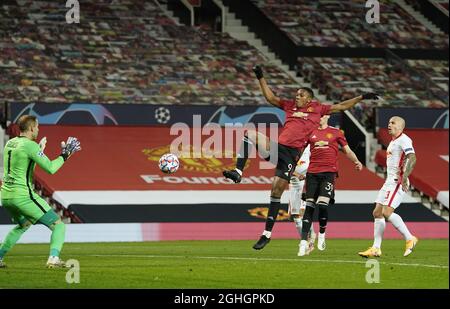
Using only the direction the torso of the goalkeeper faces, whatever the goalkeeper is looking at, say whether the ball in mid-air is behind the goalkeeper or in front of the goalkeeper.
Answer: in front

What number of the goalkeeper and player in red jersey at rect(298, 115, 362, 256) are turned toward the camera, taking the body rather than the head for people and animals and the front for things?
1

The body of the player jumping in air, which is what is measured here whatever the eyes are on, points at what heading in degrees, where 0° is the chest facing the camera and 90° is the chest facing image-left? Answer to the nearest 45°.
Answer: approximately 45°

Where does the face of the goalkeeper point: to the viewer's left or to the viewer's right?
to the viewer's right

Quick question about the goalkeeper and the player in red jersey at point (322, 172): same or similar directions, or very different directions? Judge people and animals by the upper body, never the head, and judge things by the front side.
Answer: very different directions

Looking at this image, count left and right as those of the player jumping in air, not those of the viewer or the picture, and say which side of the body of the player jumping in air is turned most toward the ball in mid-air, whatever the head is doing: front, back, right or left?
right

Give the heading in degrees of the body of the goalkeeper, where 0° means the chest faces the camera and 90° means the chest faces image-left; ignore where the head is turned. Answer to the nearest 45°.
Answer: approximately 225°
